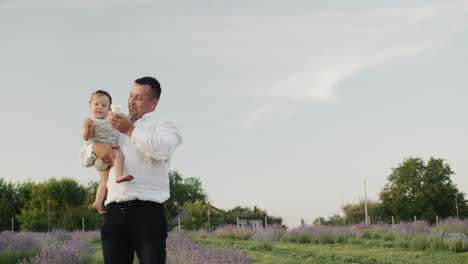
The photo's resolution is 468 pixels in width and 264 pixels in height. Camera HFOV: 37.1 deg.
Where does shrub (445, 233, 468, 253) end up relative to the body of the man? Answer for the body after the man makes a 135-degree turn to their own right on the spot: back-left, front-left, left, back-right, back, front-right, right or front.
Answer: front-right

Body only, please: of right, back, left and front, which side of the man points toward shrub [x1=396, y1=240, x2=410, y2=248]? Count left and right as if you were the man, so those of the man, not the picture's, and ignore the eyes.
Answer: back

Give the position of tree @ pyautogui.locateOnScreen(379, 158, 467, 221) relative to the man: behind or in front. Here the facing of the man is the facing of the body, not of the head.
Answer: behind

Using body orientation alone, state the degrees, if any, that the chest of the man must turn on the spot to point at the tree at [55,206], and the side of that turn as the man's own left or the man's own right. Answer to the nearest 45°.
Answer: approximately 135° to the man's own right

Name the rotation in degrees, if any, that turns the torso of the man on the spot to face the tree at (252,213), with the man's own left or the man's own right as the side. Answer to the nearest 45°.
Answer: approximately 135° to the man's own right

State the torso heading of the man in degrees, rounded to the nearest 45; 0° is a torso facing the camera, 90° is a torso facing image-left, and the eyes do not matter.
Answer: approximately 45°
